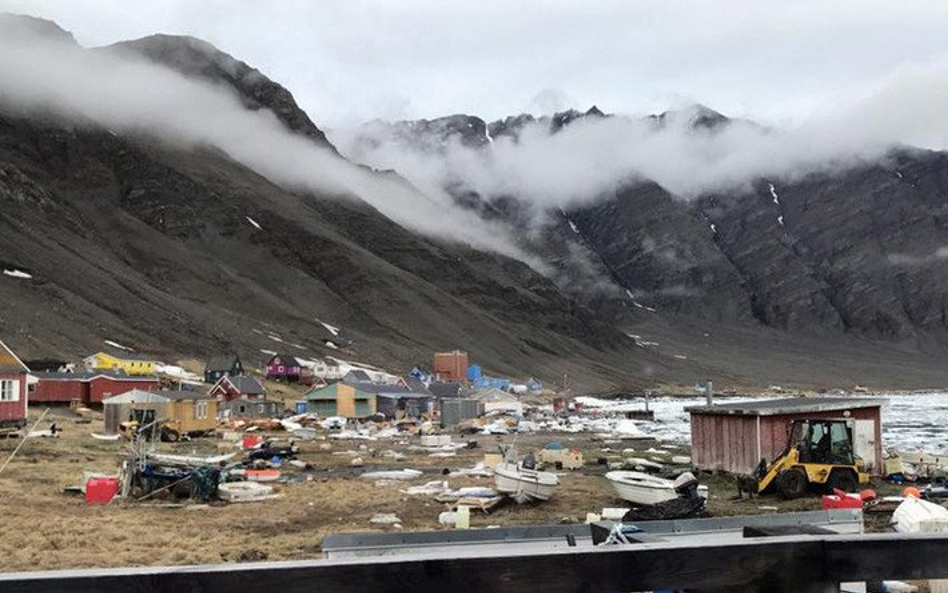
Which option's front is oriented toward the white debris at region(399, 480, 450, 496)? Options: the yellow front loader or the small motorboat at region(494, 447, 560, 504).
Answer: the yellow front loader

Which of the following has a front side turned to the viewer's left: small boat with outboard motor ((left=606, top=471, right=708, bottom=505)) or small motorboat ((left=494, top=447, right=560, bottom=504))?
the small boat with outboard motor

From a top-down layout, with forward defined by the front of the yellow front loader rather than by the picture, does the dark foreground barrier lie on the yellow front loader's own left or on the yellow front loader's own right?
on the yellow front loader's own left

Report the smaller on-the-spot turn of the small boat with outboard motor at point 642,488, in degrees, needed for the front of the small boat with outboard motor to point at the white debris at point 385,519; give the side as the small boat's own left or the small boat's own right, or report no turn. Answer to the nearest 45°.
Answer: approximately 45° to the small boat's own left

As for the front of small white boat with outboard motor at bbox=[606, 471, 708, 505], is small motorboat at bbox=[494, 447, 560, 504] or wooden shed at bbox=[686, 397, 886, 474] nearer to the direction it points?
the small motorboat

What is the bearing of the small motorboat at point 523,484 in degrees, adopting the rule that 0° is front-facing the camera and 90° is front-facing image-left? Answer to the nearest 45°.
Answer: approximately 315°

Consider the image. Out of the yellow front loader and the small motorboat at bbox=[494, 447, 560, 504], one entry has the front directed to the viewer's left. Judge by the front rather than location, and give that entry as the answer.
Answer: the yellow front loader

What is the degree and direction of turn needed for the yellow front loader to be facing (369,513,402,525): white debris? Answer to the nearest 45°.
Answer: approximately 45° to its left

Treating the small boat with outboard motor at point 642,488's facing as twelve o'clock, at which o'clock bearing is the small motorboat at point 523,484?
The small motorboat is roughly at 12 o'clock from the small boat with outboard motor.

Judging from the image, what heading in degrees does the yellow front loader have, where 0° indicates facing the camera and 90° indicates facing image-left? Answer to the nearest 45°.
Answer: approximately 90°

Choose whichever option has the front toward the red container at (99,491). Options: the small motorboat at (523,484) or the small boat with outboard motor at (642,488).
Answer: the small boat with outboard motor

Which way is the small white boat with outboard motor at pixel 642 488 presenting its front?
to the viewer's left

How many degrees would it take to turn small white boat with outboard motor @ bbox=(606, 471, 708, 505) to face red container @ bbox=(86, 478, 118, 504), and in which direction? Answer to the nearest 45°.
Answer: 0° — it already faces it

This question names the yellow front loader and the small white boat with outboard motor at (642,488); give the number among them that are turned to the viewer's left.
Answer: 2
